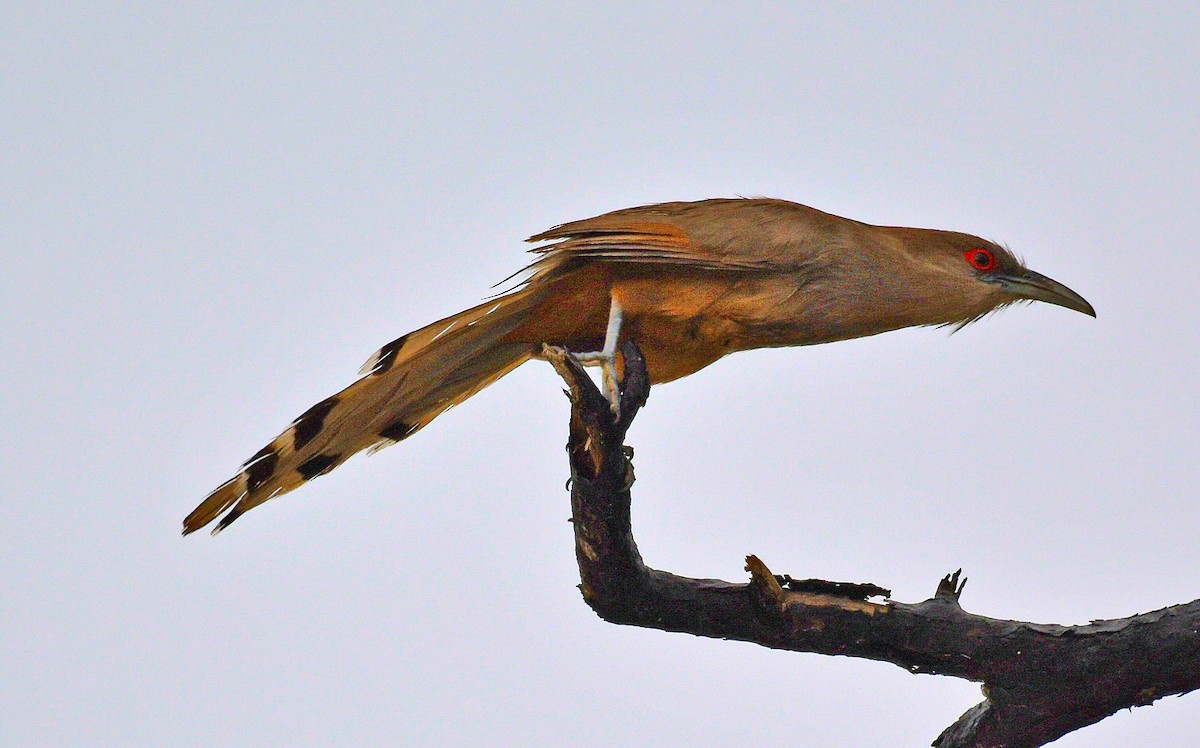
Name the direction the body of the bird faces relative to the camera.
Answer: to the viewer's right
